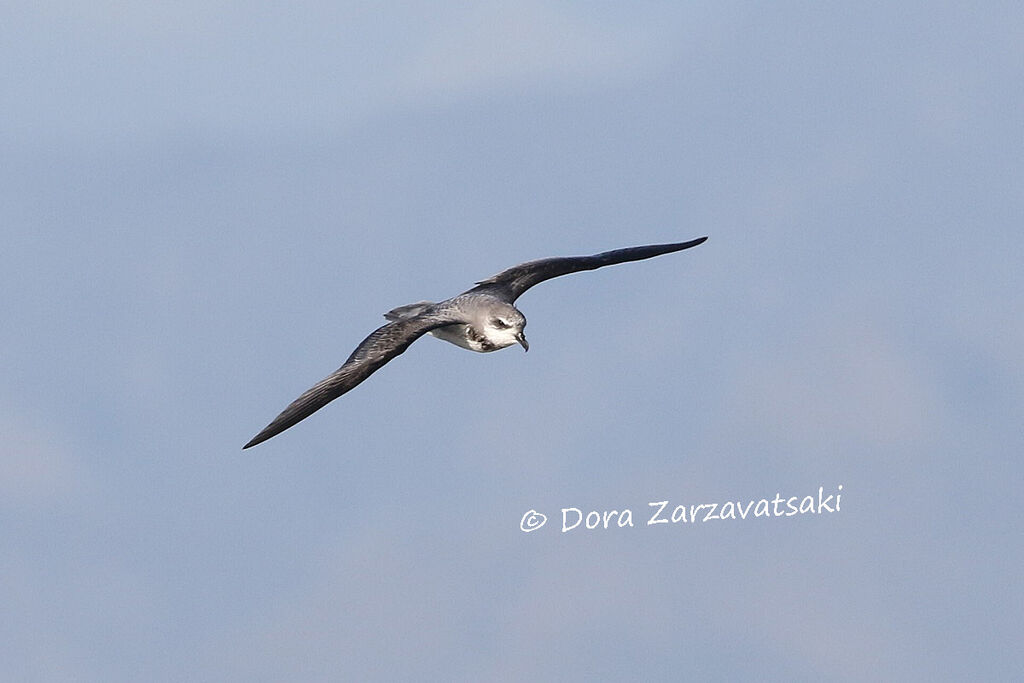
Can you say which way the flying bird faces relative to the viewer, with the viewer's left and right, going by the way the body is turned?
facing the viewer and to the right of the viewer
